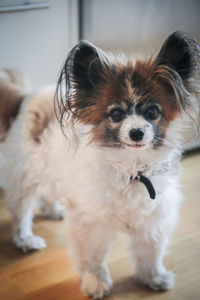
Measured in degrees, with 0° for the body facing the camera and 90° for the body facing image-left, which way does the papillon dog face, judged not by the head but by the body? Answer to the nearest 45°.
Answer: approximately 315°
